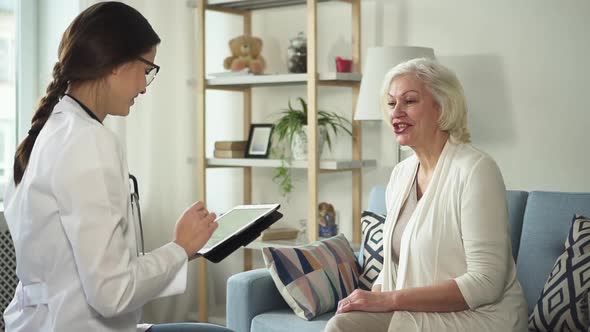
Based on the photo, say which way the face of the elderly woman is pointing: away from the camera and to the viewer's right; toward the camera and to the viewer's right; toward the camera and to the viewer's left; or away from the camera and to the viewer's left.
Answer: toward the camera and to the viewer's left

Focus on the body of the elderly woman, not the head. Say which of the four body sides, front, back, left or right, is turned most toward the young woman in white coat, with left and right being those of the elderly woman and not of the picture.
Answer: front

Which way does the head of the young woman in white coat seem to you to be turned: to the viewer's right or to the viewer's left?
to the viewer's right

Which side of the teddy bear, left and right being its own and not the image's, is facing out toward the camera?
front

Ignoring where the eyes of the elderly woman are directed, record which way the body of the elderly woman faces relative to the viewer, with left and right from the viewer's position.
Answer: facing the viewer and to the left of the viewer

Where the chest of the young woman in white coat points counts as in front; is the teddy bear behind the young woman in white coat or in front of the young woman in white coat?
in front

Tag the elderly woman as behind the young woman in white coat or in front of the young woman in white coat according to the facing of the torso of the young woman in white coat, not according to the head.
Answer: in front

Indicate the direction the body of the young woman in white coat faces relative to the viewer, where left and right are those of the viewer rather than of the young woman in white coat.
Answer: facing away from the viewer and to the right of the viewer

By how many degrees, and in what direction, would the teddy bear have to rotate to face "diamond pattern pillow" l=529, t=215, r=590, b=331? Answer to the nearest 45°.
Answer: approximately 45° to its left

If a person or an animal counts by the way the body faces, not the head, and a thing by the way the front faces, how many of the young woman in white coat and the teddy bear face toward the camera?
1
